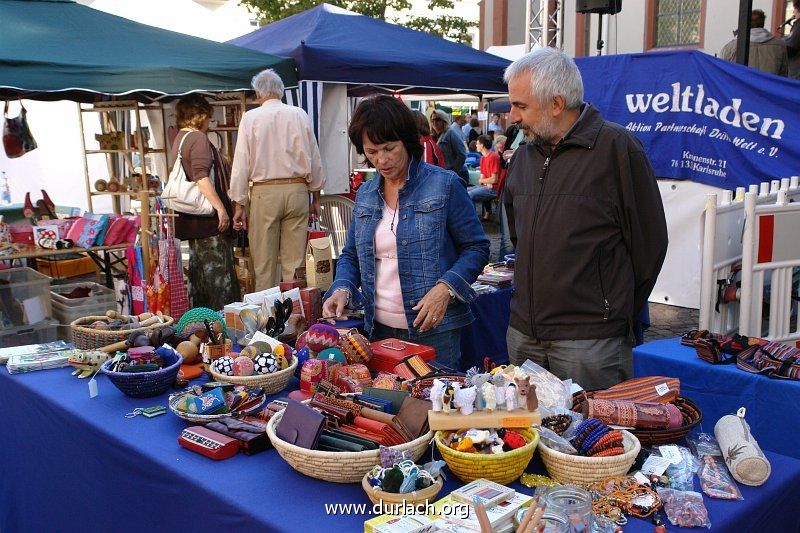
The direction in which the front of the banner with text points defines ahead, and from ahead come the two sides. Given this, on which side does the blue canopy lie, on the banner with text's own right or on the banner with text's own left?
on the banner with text's own right

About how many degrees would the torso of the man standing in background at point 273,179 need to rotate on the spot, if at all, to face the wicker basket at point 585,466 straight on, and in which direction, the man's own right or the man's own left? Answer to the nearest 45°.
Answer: approximately 180°

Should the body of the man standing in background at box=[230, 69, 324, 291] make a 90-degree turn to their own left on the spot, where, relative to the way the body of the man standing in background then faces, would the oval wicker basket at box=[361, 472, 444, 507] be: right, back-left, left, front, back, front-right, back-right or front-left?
left

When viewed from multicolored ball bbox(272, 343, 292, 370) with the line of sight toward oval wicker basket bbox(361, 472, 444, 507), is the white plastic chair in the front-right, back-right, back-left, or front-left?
back-left

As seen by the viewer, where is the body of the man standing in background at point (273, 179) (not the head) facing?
away from the camera

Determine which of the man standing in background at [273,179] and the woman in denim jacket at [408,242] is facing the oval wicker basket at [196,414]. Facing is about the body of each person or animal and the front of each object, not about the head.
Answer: the woman in denim jacket

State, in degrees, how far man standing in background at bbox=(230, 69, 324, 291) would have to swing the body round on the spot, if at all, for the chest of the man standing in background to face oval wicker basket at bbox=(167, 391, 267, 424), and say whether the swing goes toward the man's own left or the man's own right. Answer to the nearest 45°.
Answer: approximately 180°

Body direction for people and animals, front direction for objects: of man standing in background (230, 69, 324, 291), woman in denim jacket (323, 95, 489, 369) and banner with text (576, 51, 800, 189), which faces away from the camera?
the man standing in background

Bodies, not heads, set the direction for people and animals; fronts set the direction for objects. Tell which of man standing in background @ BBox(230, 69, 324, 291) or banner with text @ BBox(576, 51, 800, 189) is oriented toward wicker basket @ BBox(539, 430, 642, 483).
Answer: the banner with text

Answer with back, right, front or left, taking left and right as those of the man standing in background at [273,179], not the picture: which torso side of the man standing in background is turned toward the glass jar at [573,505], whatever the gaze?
back

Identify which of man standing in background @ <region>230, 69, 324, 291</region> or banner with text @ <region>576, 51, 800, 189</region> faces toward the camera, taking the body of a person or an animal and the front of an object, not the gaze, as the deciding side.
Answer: the banner with text

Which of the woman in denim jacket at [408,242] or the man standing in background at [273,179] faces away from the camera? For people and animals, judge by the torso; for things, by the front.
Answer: the man standing in background

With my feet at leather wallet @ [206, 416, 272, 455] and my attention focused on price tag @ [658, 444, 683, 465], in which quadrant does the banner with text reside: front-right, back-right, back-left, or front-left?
front-left

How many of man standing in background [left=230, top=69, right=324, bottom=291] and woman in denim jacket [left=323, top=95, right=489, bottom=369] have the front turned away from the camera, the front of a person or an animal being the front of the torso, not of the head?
1

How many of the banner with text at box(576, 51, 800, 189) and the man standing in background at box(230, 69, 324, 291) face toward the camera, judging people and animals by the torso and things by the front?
1

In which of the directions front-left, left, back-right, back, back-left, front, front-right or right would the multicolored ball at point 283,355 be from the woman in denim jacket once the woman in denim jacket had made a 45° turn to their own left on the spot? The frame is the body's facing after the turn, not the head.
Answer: front-right

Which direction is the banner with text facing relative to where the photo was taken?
toward the camera
